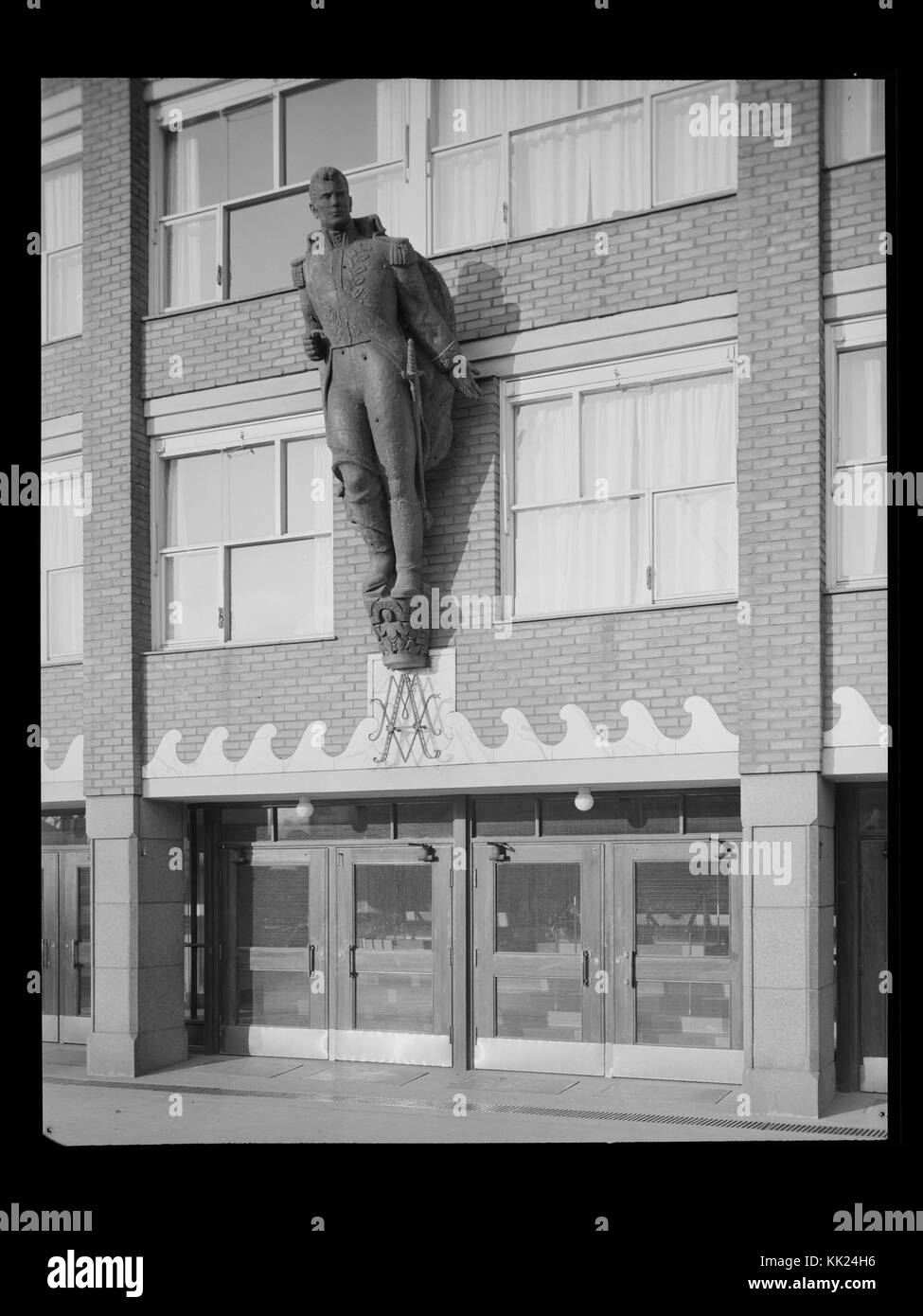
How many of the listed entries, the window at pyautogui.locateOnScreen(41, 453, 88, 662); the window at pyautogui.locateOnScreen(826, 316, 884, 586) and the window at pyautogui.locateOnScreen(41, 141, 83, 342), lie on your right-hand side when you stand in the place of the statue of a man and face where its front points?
2

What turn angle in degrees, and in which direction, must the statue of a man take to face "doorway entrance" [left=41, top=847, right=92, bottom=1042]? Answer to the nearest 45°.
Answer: approximately 90° to its right

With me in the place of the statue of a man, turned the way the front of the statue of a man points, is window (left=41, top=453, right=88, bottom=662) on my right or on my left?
on my right

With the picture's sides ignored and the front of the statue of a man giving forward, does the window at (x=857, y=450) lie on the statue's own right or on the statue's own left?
on the statue's own left

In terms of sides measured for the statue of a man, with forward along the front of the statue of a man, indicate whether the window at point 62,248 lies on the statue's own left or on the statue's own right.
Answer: on the statue's own right

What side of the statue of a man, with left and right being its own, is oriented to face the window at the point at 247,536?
right

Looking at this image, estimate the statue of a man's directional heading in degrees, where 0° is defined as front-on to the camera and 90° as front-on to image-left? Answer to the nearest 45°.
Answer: approximately 45°
